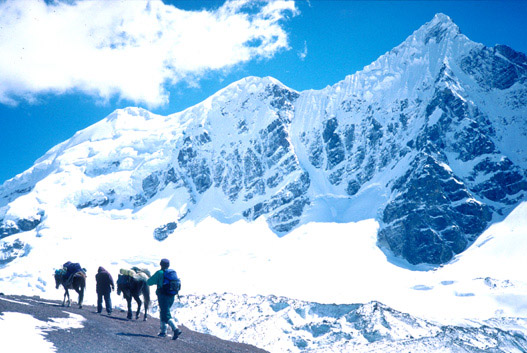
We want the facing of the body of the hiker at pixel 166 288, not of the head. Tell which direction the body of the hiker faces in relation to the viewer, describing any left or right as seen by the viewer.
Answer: facing away from the viewer and to the left of the viewer
